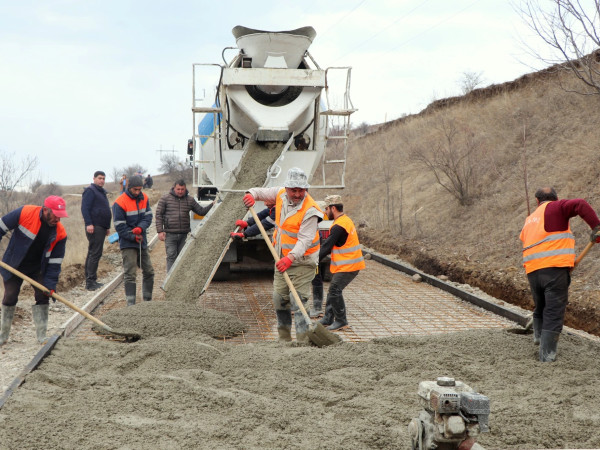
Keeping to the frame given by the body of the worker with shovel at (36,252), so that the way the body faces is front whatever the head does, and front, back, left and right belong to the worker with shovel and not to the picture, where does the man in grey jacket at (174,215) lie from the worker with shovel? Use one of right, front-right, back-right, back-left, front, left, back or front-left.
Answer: left

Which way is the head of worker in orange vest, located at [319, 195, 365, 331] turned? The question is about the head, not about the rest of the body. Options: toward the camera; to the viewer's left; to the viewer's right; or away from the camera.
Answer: to the viewer's left

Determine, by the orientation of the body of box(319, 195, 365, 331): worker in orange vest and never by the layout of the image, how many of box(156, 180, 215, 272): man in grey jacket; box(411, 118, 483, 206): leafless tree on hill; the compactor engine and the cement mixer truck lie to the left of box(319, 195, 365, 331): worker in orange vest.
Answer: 1

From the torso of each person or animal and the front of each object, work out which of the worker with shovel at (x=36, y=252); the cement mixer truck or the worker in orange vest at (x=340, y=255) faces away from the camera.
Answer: the cement mixer truck

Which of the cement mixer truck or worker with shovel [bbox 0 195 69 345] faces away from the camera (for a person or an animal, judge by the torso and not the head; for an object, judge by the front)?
the cement mixer truck

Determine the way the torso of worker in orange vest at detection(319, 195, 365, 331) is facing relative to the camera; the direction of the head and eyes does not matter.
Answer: to the viewer's left

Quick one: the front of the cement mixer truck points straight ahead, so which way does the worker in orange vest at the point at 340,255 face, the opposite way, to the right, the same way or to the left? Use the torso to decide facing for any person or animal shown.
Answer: to the left

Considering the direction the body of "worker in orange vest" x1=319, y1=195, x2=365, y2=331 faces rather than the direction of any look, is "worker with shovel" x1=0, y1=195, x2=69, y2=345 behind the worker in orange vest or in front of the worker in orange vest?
in front

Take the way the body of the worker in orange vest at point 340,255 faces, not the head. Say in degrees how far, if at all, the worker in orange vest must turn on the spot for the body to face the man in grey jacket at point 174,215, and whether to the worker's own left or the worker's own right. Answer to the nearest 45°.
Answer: approximately 45° to the worker's own right

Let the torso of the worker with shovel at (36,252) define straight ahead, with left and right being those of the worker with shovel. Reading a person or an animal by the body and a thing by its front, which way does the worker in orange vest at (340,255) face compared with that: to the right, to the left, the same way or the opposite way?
the opposite way

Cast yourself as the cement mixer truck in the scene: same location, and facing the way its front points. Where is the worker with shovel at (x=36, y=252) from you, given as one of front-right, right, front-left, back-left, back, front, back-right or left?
back-left

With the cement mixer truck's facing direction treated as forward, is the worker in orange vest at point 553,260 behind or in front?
behind

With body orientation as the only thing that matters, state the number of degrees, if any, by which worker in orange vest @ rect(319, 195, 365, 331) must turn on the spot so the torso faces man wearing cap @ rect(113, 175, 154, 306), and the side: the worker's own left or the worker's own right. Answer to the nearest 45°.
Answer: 0° — they already face them

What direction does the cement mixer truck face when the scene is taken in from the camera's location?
facing away from the viewer

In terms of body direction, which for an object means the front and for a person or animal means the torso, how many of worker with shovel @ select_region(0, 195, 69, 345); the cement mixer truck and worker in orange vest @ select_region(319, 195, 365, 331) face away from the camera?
1
